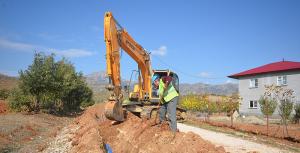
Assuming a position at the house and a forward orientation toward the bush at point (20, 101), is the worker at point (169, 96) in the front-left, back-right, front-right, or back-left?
front-left

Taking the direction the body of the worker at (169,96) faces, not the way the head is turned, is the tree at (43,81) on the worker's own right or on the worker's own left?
on the worker's own right

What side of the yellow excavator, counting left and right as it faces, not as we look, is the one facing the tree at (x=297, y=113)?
back

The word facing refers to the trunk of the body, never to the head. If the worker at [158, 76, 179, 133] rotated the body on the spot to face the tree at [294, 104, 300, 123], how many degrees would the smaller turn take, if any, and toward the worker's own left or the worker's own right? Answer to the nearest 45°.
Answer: approximately 180°

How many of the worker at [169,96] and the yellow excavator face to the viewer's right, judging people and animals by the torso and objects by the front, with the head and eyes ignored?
0

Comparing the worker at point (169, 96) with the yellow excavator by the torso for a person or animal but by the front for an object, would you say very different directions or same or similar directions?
same or similar directions

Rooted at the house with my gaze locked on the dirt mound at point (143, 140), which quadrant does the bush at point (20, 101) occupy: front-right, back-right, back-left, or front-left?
front-right

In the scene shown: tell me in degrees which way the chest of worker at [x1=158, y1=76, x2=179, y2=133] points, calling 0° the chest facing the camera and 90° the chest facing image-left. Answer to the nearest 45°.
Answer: approximately 45°

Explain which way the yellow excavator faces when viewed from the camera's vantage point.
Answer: facing the viewer and to the left of the viewer

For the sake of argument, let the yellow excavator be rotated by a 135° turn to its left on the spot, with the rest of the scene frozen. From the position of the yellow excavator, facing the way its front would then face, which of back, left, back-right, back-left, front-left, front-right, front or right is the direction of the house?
front-left

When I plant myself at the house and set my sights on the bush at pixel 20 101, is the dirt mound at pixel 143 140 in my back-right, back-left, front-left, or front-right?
front-left

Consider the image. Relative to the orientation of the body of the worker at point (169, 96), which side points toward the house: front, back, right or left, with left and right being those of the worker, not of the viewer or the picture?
back
